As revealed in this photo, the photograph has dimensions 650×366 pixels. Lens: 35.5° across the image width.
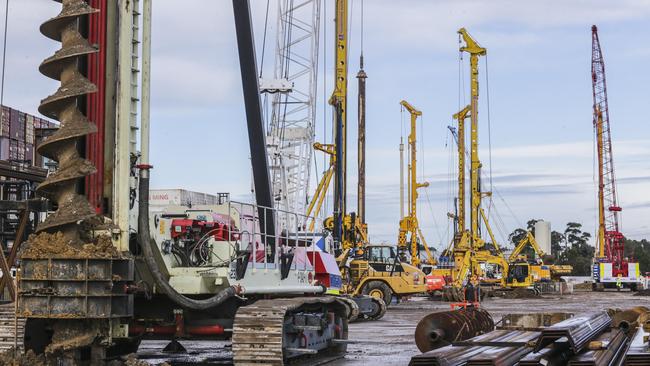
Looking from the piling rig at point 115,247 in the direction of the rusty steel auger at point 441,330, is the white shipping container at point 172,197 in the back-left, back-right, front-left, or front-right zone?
front-left

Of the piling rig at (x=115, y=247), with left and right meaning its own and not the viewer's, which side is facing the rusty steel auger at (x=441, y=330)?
back

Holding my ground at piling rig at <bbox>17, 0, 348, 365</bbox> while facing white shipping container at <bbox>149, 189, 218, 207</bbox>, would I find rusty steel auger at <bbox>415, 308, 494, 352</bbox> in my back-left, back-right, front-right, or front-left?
front-right

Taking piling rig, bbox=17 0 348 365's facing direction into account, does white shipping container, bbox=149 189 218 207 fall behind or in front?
behind

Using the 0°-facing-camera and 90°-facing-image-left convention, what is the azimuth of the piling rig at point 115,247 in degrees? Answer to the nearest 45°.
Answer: approximately 45°
